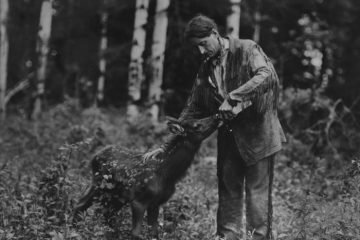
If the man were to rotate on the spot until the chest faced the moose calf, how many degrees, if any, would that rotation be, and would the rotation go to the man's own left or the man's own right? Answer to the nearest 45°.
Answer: approximately 45° to the man's own right

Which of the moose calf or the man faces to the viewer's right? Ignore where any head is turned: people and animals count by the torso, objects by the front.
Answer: the moose calf

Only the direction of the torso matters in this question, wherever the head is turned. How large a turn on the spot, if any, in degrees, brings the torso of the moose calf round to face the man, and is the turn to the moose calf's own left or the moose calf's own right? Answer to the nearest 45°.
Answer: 0° — it already faces them

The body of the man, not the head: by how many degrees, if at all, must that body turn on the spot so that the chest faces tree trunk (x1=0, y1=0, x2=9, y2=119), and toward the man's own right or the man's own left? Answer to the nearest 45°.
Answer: approximately 90° to the man's own right

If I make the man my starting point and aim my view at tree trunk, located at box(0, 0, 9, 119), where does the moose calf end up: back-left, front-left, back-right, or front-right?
front-left

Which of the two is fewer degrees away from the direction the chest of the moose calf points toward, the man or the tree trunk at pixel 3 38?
the man

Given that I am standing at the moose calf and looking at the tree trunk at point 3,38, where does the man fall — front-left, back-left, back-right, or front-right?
back-right

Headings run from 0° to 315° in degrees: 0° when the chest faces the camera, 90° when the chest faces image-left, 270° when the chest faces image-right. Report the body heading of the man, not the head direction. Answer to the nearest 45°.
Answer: approximately 45°

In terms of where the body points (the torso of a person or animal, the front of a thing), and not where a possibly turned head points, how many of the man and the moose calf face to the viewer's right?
1

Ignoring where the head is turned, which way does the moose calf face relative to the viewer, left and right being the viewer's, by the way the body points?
facing to the right of the viewer

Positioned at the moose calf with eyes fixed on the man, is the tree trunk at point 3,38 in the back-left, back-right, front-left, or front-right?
back-left
